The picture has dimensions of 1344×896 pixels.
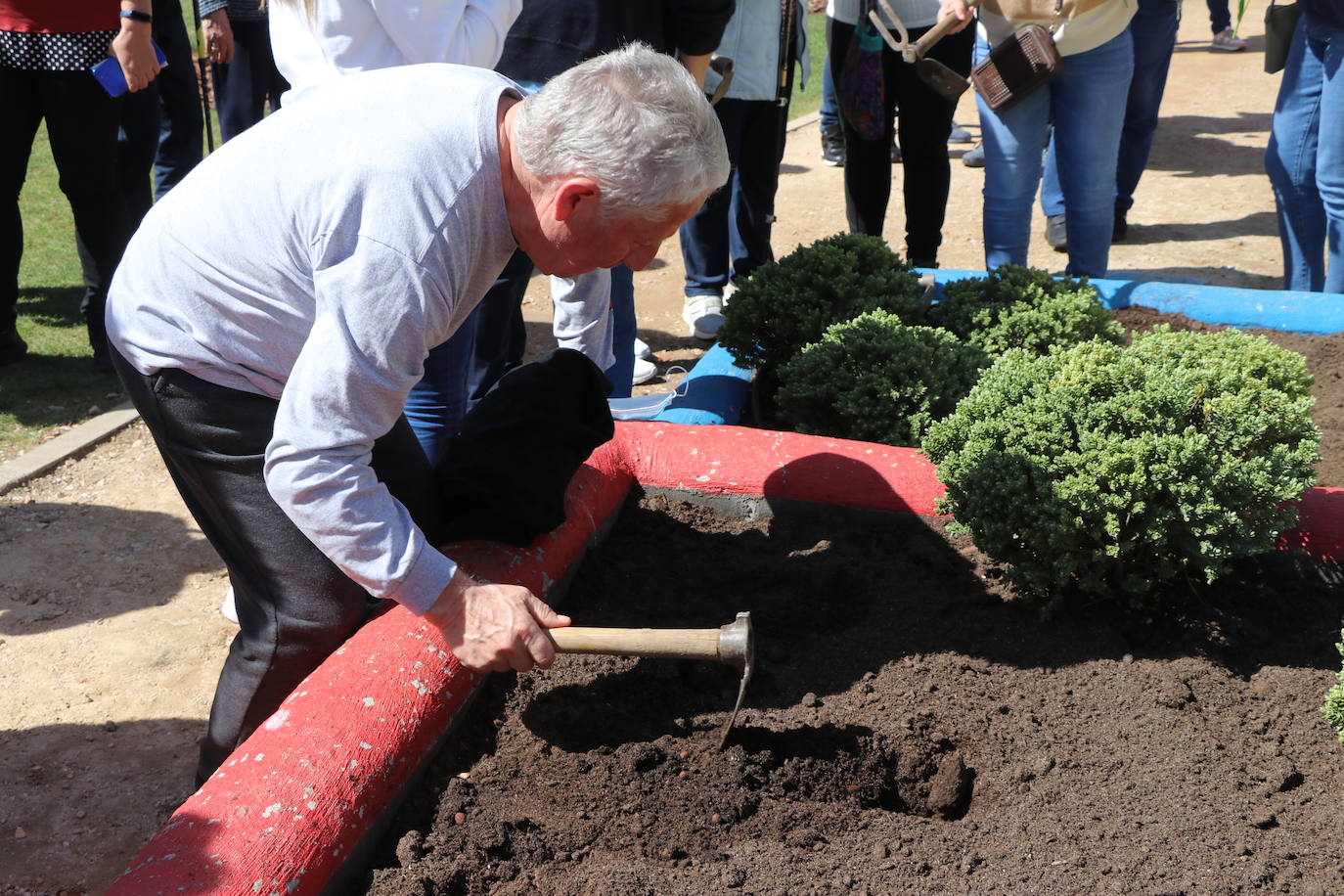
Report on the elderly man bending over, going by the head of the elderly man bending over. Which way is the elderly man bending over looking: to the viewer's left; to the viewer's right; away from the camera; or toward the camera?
to the viewer's right

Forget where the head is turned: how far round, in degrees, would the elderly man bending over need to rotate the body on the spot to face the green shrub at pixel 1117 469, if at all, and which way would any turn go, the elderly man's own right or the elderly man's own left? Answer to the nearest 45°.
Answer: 0° — they already face it

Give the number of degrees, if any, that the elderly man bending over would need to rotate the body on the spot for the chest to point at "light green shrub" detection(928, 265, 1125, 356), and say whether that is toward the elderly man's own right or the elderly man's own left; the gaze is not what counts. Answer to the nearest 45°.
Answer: approximately 45° to the elderly man's own left

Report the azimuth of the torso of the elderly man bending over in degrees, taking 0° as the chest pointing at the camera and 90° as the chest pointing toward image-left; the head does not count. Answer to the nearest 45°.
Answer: approximately 270°
